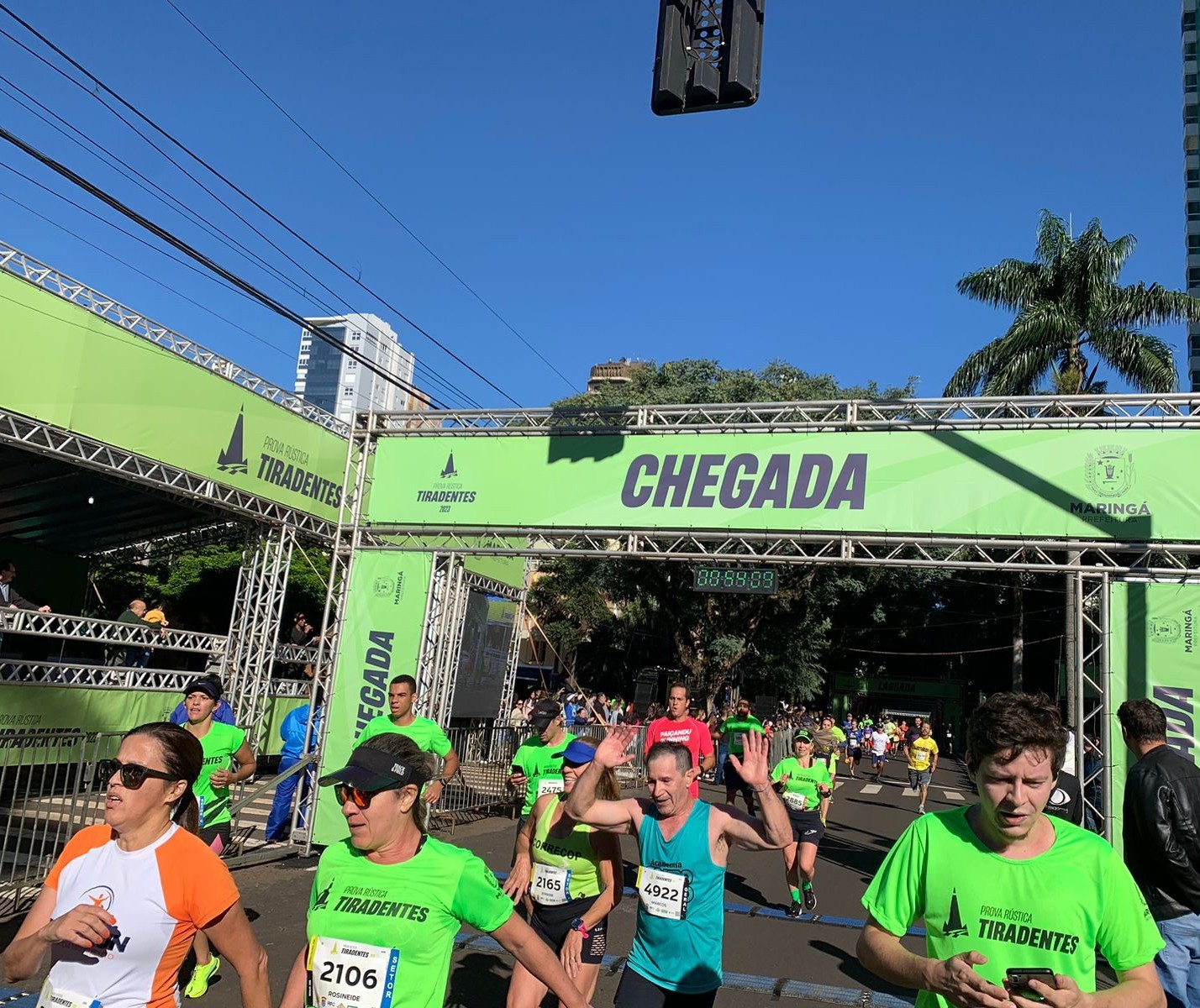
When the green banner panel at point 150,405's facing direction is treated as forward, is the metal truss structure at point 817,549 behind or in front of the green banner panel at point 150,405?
in front

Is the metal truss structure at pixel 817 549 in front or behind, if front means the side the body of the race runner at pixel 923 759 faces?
in front

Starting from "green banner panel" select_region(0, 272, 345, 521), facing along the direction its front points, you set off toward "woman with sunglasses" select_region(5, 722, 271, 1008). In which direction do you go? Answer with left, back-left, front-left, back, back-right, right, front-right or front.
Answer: front-right

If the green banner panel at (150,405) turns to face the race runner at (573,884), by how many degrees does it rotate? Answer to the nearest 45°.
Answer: approximately 45° to its right

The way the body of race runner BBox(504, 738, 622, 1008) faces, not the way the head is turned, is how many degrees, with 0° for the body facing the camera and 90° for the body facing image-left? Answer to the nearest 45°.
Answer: approximately 45°

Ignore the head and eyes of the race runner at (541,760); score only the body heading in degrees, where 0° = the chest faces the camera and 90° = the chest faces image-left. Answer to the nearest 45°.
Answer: approximately 0°

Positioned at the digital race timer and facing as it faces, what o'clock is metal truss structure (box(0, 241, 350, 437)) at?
The metal truss structure is roughly at 3 o'clock from the digital race timer.

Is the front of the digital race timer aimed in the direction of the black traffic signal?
yes

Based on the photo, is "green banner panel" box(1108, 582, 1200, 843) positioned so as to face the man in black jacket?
yes

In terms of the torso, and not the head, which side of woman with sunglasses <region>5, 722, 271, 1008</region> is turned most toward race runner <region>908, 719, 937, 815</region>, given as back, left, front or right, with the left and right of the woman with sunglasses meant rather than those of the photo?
back
